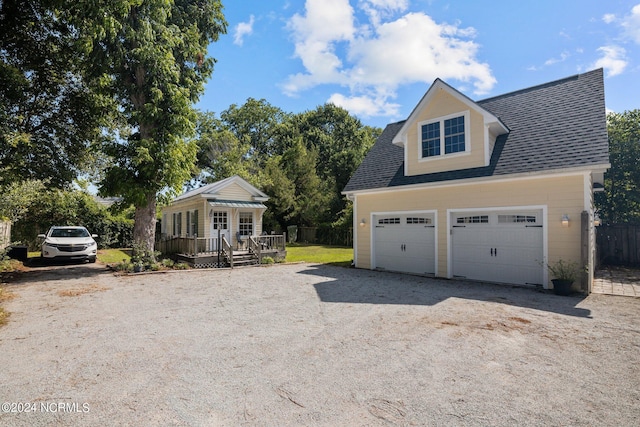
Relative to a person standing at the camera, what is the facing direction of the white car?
facing the viewer

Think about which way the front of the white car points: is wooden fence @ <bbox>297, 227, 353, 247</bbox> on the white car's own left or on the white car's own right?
on the white car's own left

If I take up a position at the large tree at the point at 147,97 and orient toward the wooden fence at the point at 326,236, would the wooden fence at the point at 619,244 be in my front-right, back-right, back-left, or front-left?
front-right

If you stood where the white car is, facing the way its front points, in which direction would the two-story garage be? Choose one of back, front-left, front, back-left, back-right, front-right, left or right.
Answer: front-left

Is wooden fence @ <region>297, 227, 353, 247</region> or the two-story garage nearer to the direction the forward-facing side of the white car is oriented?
the two-story garage

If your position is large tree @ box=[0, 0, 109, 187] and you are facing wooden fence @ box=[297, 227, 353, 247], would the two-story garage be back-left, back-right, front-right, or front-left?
front-right

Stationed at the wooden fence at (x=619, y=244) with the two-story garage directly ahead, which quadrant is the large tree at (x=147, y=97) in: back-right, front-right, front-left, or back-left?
front-right

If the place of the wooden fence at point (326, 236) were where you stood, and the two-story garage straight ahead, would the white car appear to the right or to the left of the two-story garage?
right
